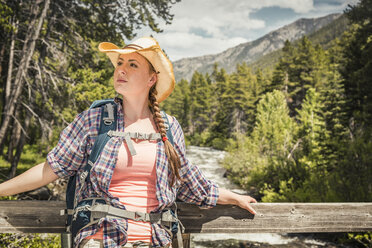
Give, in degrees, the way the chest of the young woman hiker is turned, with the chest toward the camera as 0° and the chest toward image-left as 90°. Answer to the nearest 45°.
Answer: approximately 0°
